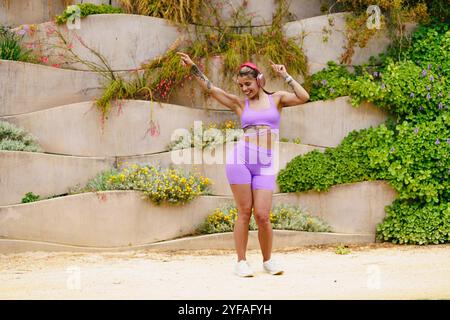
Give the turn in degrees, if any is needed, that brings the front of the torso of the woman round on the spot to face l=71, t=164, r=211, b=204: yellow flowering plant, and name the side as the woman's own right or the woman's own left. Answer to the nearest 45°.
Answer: approximately 135° to the woman's own right

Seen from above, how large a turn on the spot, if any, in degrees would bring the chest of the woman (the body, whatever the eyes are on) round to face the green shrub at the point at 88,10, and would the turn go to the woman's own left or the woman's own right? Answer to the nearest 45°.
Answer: approximately 135° to the woman's own right

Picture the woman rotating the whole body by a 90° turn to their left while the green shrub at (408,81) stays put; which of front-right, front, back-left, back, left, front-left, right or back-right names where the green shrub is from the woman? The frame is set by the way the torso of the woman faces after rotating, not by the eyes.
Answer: front-left

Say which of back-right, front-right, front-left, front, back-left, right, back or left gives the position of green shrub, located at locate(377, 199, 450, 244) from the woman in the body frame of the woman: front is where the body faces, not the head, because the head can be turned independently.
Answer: back-left

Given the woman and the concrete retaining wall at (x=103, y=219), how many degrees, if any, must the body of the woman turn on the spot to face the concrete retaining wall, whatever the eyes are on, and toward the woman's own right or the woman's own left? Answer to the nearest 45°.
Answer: approximately 135° to the woman's own right

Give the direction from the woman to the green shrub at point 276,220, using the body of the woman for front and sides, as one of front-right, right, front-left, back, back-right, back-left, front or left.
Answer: back

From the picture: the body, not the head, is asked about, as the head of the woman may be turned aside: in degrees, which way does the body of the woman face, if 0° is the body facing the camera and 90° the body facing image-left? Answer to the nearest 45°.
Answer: approximately 0°

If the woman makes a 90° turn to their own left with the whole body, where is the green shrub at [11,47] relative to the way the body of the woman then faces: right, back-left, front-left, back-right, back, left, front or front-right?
back-left

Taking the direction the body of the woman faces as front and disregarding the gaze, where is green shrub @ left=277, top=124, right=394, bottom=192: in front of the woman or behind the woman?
behind
